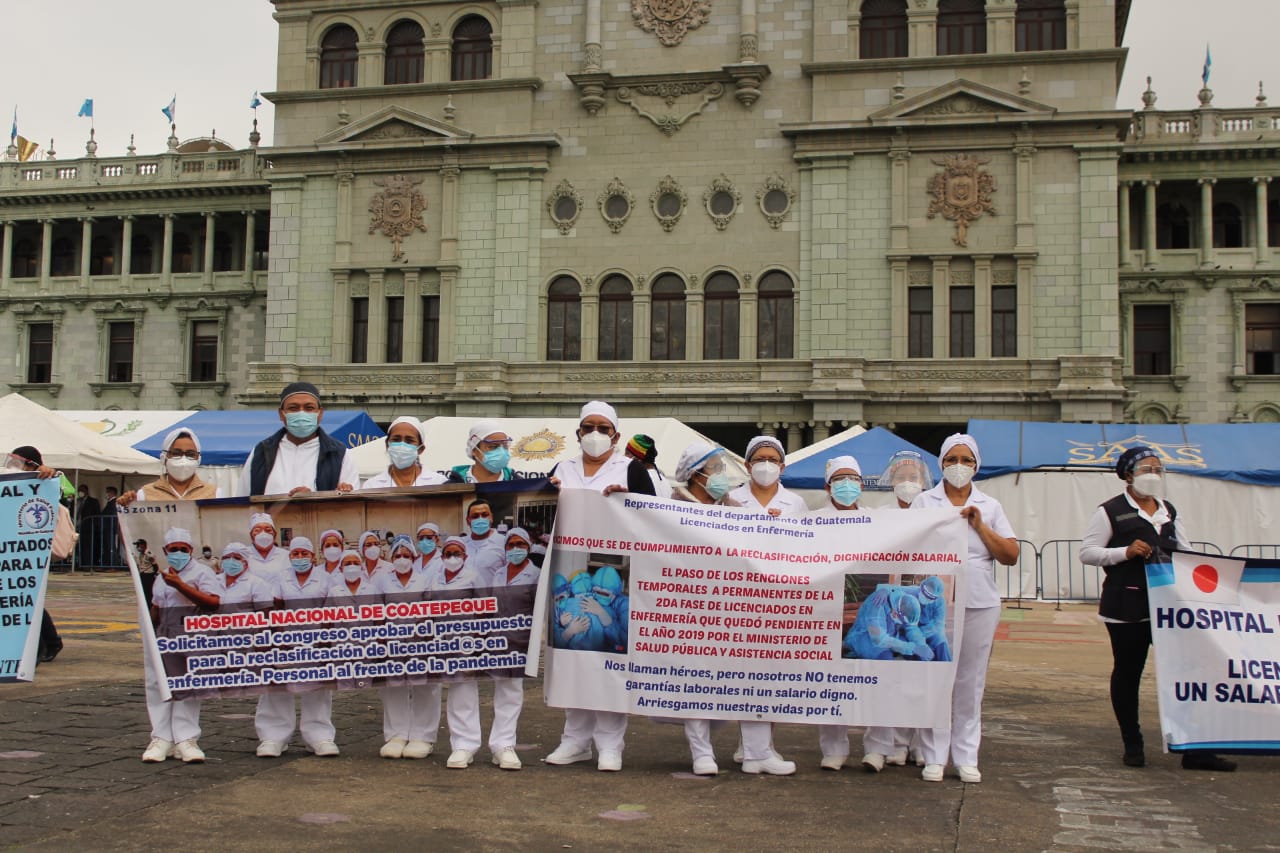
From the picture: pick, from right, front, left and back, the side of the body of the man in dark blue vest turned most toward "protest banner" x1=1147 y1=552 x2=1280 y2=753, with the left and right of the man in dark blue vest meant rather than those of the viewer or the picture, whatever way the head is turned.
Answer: left

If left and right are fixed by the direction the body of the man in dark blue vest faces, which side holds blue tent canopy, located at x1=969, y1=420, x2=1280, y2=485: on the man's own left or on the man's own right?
on the man's own left

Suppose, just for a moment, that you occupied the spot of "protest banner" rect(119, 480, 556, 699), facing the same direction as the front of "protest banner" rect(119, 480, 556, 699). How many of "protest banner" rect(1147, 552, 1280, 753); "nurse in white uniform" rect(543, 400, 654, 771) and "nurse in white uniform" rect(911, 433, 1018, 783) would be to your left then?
3

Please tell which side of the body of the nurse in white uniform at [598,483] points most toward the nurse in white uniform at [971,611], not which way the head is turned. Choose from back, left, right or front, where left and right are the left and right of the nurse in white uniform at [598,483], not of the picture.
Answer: left

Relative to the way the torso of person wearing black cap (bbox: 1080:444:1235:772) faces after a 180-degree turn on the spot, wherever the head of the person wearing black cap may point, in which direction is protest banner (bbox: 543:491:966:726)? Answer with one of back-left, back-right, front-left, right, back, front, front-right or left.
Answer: left

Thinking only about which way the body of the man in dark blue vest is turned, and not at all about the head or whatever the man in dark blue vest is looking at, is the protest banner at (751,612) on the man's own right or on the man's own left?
on the man's own left

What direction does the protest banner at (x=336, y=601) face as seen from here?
toward the camera

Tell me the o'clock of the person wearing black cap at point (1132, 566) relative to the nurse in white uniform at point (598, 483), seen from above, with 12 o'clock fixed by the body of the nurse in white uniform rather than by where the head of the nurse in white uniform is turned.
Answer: The person wearing black cap is roughly at 9 o'clock from the nurse in white uniform.

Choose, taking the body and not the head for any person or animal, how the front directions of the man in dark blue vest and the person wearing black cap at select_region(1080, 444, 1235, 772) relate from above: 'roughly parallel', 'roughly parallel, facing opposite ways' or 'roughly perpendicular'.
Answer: roughly parallel

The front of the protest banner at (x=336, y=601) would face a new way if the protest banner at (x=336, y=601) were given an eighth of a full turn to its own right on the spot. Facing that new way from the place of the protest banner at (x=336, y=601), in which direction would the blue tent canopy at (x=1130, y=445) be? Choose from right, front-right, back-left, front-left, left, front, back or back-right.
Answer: back

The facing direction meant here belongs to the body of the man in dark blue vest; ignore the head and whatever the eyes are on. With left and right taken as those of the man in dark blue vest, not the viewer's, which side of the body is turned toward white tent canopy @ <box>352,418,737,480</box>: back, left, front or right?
back

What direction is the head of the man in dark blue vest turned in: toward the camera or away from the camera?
toward the camera

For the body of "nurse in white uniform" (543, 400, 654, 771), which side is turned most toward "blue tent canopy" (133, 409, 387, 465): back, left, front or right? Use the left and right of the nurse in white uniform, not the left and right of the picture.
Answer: back

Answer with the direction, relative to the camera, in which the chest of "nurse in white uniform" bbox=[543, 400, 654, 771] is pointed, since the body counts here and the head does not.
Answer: toward the camera

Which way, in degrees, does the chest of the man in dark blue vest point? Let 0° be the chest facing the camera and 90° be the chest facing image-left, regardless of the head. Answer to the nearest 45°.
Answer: approximately 0°
